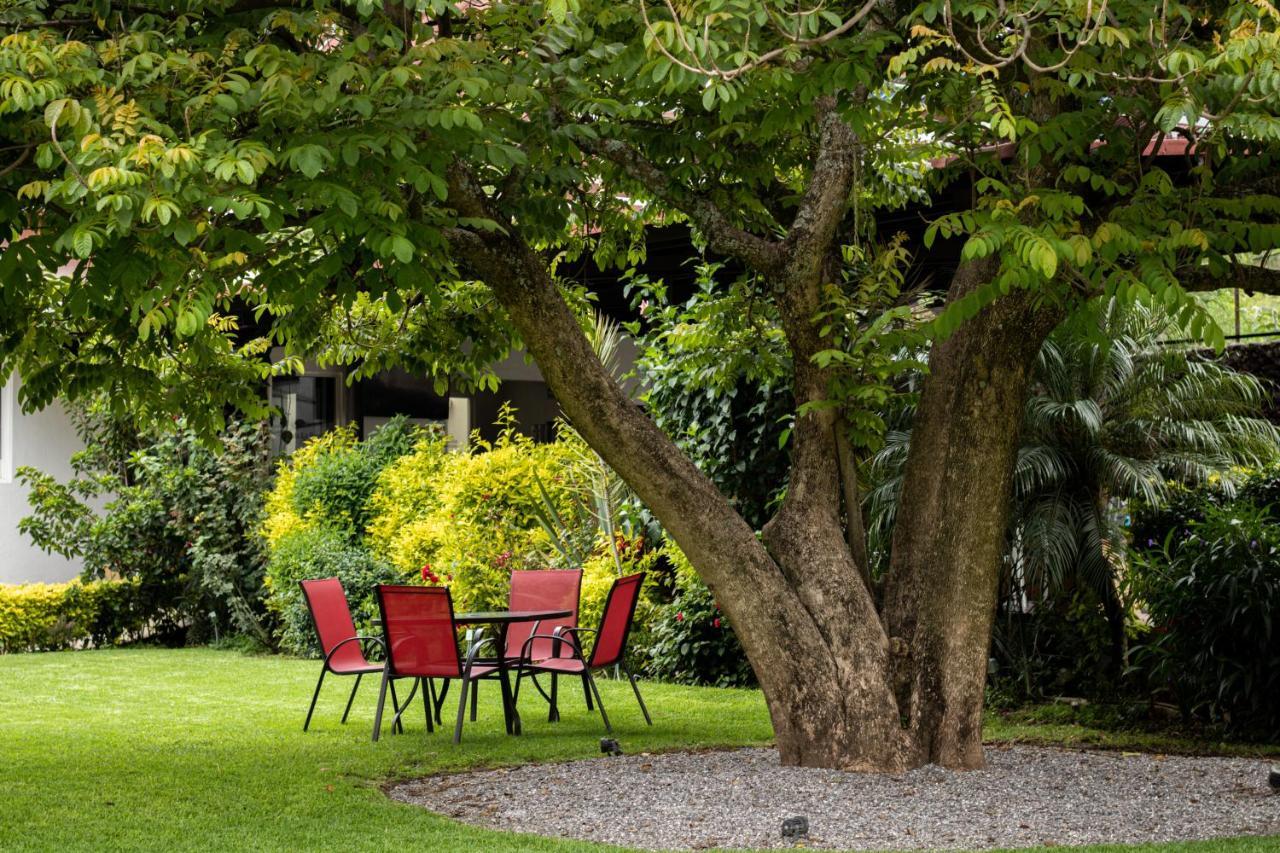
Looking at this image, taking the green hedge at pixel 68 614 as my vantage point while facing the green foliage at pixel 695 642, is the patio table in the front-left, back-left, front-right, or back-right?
front-right

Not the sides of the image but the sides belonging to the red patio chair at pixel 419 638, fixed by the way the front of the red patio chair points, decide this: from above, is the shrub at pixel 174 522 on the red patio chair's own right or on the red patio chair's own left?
on the red patio chair's own left

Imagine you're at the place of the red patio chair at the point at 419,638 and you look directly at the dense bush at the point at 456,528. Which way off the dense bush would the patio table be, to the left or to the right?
right

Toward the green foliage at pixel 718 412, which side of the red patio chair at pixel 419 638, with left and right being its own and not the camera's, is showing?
front

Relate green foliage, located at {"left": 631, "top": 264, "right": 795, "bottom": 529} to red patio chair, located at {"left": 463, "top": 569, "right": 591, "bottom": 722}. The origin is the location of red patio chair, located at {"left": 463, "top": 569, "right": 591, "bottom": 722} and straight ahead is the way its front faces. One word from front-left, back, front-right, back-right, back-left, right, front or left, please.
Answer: back

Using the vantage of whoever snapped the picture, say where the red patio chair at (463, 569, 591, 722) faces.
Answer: facing the viewer and to the left of the viewer

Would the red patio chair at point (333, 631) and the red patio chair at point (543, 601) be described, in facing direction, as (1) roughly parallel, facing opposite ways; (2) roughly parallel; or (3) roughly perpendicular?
roughly perpendicular

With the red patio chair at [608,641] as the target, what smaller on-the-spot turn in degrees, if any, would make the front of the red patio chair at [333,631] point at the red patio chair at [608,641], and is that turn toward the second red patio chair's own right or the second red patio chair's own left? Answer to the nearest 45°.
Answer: approximately 45° to the second red patio chair's own left

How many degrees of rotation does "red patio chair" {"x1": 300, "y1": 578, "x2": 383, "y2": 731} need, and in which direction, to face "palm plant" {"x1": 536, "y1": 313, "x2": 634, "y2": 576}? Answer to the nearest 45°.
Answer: approximately 90° to its left

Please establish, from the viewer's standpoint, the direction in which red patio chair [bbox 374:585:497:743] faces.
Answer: facing away from the viewer and to the right of the viewer

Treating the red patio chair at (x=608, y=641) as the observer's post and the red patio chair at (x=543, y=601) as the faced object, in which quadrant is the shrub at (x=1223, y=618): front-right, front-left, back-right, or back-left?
back-right

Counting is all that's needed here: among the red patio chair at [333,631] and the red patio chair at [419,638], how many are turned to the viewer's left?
0

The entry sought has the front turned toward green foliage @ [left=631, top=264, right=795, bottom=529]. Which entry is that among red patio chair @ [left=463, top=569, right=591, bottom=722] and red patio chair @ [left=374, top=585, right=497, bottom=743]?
red patio chair @ [left=374, top=585, right=497, bottom=743]

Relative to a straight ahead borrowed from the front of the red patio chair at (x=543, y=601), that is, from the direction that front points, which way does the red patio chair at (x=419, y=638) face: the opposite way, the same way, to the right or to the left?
the opposite way

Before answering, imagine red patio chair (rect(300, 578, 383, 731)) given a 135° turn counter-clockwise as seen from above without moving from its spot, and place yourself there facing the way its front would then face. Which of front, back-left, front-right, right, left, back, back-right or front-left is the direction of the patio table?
back-right

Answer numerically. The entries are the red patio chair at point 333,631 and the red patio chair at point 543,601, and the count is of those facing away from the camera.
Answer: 0

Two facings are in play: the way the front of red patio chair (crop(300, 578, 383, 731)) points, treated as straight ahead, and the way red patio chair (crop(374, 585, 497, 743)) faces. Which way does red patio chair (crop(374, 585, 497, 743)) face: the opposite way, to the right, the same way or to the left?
to the left
